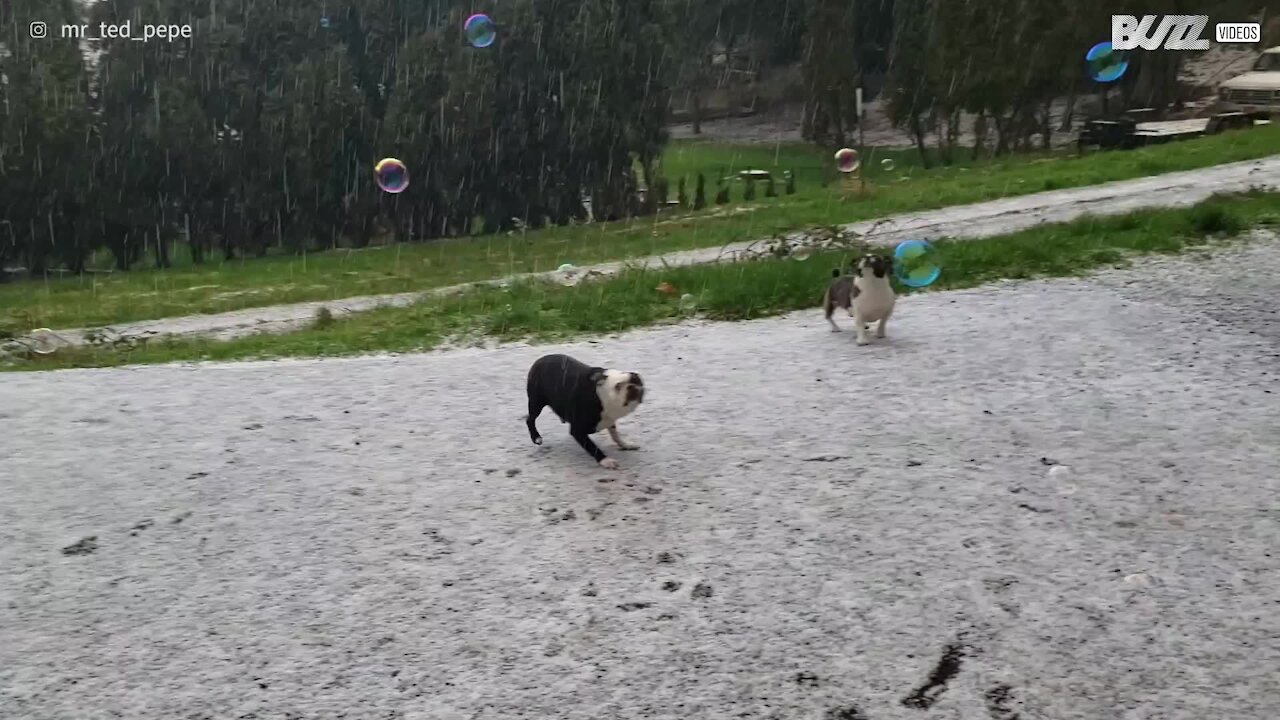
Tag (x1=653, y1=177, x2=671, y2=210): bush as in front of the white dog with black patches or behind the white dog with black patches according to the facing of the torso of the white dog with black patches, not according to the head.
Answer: behind

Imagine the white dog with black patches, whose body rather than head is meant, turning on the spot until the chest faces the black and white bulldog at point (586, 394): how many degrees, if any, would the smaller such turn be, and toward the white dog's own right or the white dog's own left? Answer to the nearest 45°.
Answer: approximately 90° to the white dog's own right

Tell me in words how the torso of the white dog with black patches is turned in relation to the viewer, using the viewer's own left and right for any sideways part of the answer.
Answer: facing the viewer and to the right of the viewer

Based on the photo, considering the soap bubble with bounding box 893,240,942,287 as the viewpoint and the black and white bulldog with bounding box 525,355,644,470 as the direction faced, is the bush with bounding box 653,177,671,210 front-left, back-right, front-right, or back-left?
back-right

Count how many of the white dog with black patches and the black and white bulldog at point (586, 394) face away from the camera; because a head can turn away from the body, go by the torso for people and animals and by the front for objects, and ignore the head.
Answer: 0

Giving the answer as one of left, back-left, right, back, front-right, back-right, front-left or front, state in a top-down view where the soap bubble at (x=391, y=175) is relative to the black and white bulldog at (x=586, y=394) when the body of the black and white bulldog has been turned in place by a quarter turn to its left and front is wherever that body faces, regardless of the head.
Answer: front-left

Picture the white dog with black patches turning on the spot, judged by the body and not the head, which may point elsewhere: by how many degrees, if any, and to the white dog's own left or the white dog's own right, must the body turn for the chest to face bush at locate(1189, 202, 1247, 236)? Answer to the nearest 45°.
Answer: approximately 90° to the white dog's own left

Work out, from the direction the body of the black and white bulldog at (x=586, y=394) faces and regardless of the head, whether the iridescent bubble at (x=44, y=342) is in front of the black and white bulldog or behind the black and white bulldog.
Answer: behind

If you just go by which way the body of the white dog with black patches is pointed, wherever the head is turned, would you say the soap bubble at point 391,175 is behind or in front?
behind

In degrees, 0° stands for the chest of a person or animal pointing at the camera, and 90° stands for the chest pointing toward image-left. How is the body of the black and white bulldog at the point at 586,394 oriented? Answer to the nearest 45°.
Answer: approximately 315°

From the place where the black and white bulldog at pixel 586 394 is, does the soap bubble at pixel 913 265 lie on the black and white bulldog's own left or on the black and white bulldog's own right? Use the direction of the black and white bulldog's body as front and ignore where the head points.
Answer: on the black and white bulldog's own left

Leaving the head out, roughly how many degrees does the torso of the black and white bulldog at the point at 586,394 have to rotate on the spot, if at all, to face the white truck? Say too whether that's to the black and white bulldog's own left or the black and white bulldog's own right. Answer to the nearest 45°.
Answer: approximately 90° to the black and white bulldog's own left
